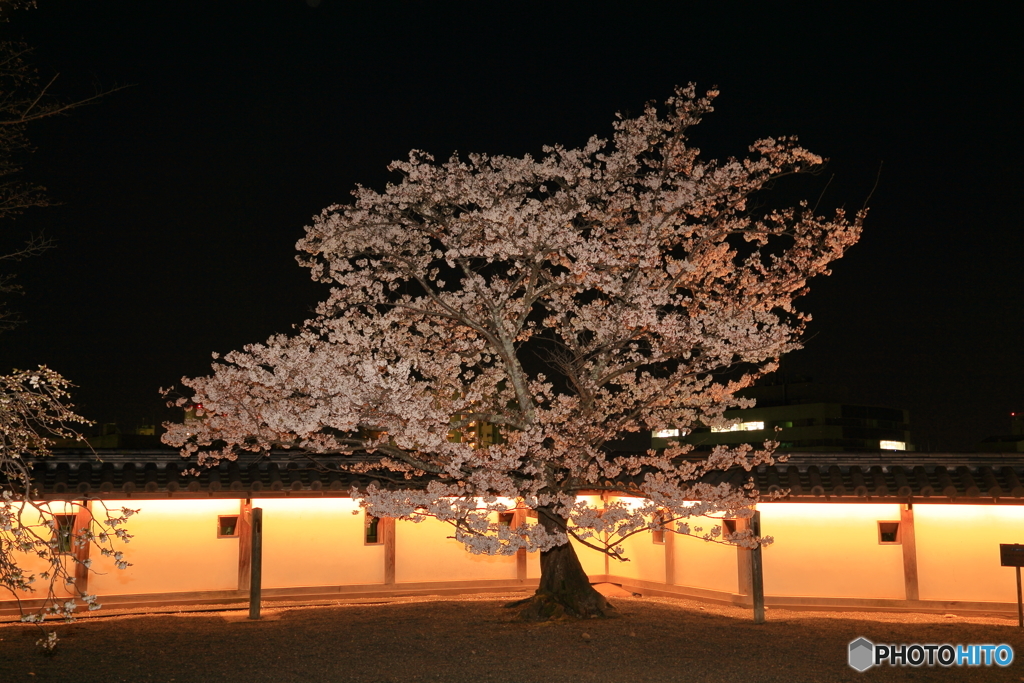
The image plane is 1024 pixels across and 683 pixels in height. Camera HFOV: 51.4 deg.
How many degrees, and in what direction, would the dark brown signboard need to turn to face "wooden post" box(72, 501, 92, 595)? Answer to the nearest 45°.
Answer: approximately 90° to its right

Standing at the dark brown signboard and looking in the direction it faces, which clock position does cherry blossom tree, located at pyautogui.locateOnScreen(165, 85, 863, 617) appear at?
The cherry blossom tree is roughly at 2 o'clock from the dark brown signboard.

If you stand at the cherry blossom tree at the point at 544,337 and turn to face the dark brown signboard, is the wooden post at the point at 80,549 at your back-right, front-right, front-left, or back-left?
back-left

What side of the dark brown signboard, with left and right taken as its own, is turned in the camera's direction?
front
